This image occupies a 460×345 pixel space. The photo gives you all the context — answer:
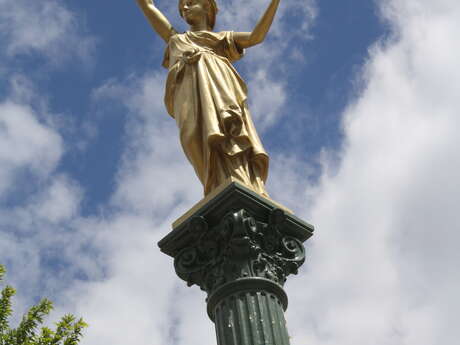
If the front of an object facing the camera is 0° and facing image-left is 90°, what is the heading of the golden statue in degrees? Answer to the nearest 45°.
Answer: approximately 45°
